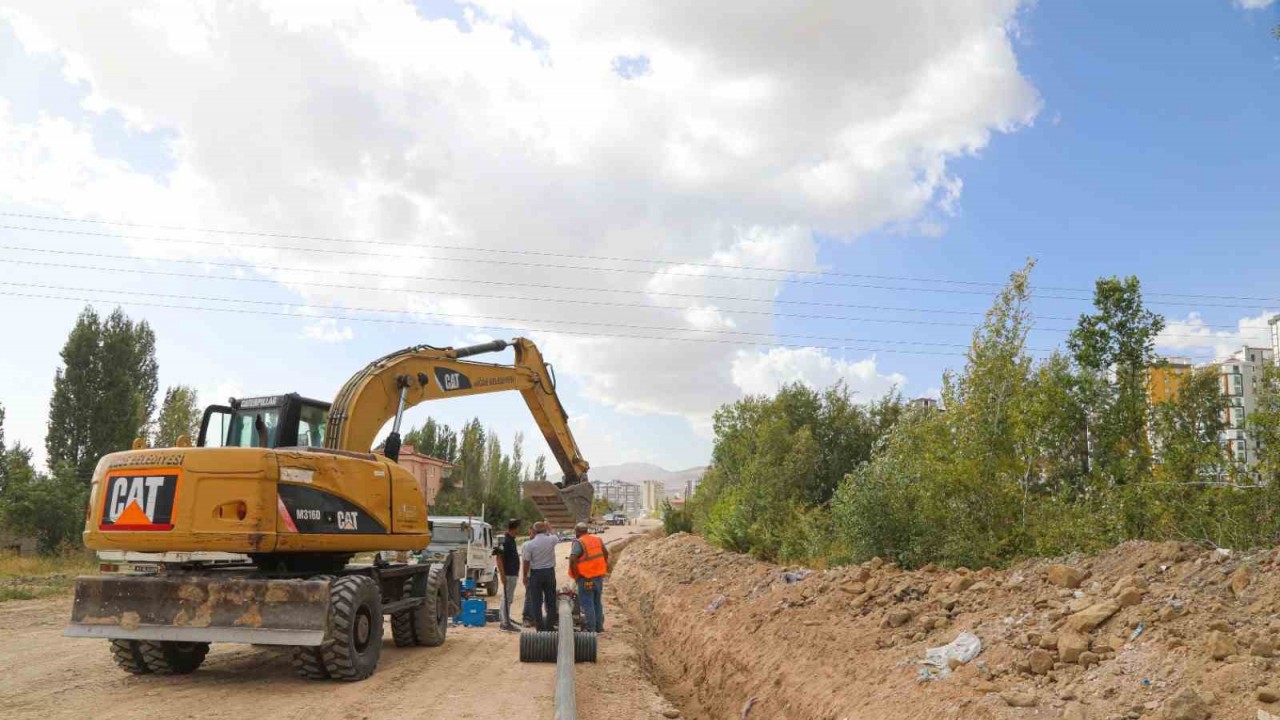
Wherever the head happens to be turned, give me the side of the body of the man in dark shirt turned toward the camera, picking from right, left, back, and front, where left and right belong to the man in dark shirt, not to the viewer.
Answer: right

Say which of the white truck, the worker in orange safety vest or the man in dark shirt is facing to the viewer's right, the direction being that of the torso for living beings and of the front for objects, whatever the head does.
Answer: the man in dark shirt

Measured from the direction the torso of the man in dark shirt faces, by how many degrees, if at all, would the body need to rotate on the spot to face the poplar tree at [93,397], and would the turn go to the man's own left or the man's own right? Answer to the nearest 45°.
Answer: approximately 135° to the man's own left

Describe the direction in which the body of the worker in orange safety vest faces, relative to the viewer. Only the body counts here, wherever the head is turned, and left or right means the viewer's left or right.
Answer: facing away from the viewer and to the left of the viewer

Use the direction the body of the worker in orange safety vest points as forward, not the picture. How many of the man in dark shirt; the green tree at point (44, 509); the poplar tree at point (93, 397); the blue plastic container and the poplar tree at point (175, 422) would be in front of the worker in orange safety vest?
5

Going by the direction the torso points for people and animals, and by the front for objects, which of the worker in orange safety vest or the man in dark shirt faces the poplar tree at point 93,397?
the worker in orange safety vest

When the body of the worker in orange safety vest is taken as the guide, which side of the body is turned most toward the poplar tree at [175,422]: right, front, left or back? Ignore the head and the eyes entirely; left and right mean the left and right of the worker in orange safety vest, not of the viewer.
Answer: front

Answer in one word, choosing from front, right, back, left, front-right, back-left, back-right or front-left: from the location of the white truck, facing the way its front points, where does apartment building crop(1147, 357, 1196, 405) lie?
left

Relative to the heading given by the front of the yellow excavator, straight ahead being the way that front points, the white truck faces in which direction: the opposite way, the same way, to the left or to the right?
the opposite way

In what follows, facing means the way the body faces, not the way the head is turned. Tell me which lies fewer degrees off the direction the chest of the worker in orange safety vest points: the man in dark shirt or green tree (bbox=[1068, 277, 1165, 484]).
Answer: the man in dark shirt

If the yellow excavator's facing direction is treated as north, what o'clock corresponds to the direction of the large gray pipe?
The large gray pipe is roughly at 2 o'clock from the yellow excavator.

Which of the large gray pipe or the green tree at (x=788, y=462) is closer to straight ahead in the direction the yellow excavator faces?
the green tree

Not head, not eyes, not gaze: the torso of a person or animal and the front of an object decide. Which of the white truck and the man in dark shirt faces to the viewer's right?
the man in dark shirt

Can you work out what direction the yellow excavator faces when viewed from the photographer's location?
facing away from the viewer and to the right of the viewer
